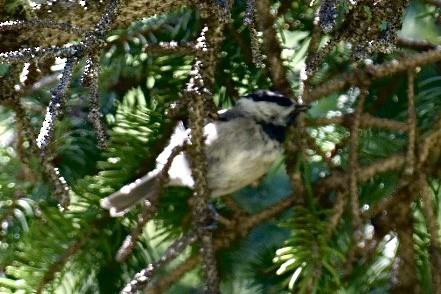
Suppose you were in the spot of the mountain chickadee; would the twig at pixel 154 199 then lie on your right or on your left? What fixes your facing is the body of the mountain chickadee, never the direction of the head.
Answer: on your right

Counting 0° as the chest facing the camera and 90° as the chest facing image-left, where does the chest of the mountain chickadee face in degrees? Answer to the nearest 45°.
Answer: approximately 270°
